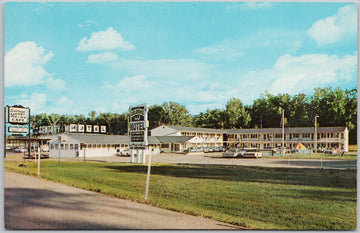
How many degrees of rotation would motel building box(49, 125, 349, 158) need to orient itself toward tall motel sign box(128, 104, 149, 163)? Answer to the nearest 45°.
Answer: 0° — it already faces it

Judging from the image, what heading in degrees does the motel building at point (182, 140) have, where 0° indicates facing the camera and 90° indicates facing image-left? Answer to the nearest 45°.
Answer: approximately 0°
